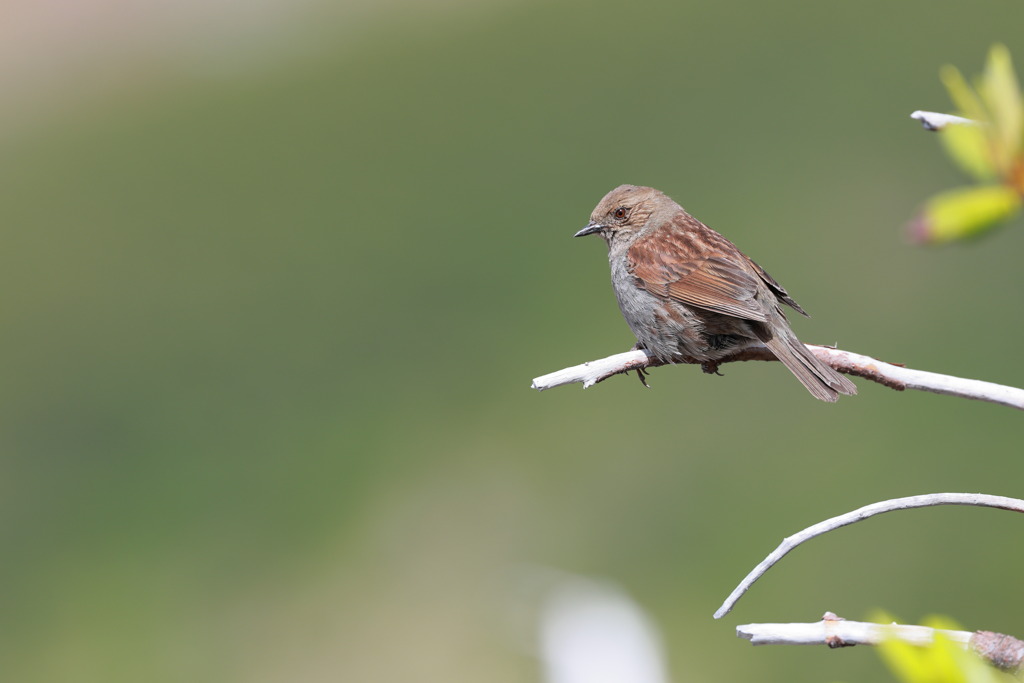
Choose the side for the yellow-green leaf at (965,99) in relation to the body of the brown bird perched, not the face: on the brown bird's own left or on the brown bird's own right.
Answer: on the brown bird's own left

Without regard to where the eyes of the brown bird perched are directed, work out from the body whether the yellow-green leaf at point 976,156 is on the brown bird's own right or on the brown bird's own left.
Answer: on the brown bird's own left

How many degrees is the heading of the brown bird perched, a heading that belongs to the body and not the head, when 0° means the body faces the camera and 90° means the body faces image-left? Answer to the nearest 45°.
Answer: approximately 90°
